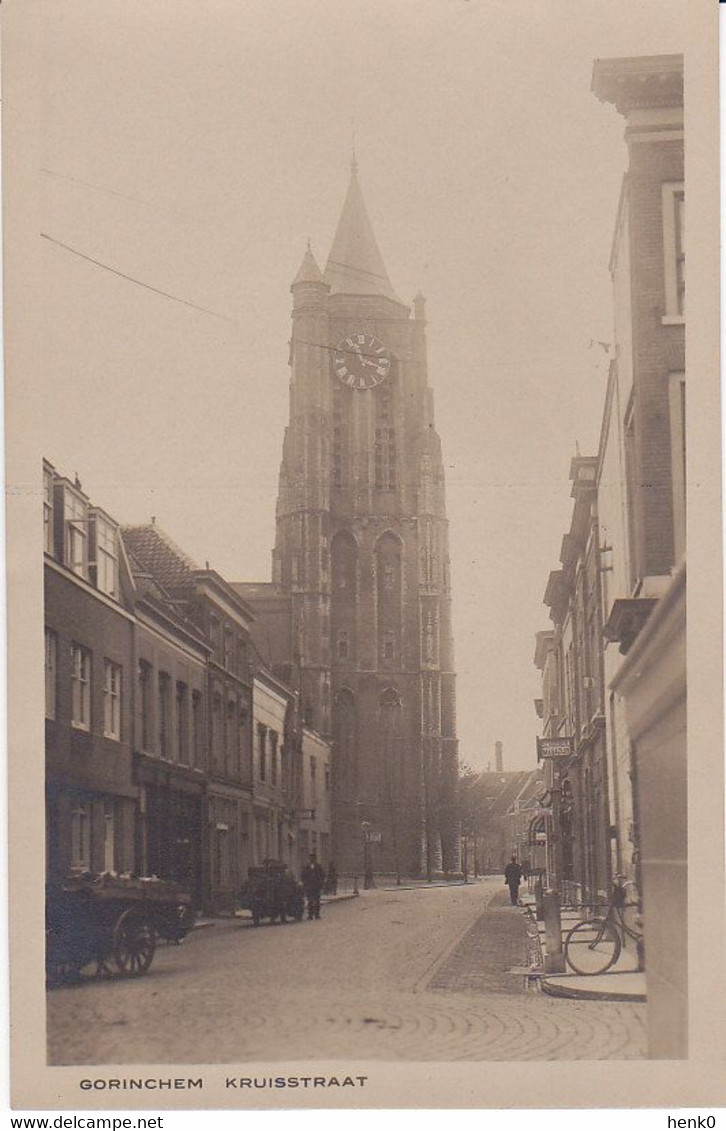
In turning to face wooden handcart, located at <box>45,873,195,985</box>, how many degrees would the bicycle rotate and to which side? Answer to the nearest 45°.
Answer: approximately 45° to its left

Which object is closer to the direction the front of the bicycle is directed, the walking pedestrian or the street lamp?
the street lamp

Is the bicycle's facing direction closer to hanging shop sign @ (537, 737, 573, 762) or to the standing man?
the standing man

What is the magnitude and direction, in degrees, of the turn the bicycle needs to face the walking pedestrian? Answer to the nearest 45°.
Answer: approximately 90° to its right

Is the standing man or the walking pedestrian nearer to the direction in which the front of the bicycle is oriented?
the standing man

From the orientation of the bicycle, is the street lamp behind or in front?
in front

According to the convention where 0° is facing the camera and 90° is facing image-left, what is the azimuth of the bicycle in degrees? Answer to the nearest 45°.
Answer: approximately 90°

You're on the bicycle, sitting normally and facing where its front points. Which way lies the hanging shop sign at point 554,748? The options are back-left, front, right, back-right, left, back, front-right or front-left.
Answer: right
